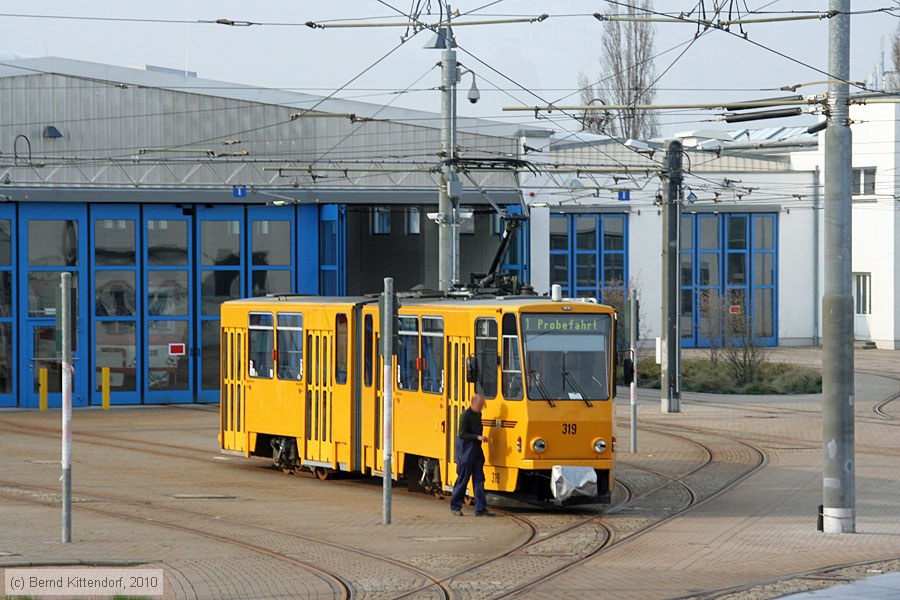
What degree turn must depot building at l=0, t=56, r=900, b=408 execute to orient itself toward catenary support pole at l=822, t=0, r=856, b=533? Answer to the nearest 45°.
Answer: approximately 45° to its left

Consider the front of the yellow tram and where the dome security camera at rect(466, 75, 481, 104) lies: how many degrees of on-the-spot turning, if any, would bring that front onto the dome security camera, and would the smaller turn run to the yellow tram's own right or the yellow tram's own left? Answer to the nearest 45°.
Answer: approximately 135° to the yellow tram's own left

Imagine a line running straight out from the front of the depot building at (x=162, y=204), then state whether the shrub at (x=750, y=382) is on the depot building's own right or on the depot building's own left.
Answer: on the depot building's own left

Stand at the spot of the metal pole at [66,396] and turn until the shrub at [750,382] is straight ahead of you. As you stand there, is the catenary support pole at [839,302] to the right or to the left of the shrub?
right

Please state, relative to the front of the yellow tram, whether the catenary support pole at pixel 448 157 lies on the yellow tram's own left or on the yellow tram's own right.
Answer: on the yellow tram's own left

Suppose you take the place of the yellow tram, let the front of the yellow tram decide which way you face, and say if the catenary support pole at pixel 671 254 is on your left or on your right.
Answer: on your left

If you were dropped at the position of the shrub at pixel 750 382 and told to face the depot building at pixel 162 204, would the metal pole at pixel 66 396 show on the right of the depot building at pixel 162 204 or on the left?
left

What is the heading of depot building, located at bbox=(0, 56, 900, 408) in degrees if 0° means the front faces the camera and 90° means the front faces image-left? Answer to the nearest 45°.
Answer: approximately 0°

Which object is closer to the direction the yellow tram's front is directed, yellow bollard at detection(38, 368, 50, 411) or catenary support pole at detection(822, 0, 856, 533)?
the catenary support pole
